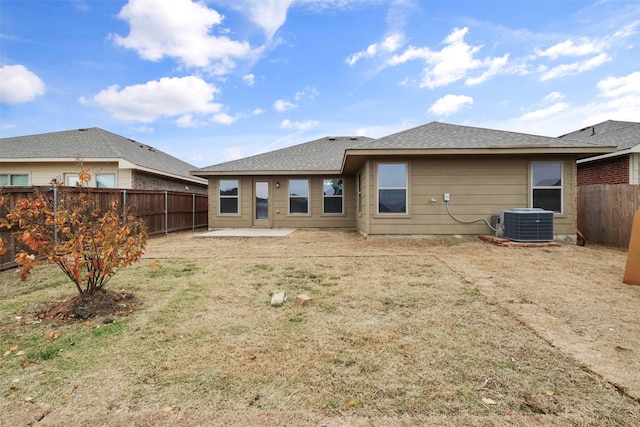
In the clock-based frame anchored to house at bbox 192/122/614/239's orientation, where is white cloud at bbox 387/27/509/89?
The white cloud is roughly at 12 o'clock from the house.

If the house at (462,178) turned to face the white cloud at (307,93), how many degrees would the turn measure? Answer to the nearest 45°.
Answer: approximately 45° to its left

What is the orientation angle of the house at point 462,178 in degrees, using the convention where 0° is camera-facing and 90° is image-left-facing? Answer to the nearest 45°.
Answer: approximately 180°

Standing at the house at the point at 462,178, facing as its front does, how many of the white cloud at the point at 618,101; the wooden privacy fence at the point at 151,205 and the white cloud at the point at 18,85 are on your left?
2

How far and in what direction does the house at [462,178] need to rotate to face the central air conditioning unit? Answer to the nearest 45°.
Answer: approximately 135° to its right

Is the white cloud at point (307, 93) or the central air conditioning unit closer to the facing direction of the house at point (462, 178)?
the white cloud

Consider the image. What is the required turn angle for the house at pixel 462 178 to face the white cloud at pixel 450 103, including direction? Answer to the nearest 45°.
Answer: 0° — it already faces it

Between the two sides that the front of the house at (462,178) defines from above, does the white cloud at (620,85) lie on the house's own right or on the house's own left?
on the house's own right

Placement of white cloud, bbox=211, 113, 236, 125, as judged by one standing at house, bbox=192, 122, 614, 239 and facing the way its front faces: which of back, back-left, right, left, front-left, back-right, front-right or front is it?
front-left

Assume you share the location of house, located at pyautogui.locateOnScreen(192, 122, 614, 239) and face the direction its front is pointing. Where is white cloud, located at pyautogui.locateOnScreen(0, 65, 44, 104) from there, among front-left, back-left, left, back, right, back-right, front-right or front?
left

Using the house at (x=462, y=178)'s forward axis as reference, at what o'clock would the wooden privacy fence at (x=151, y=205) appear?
The wooden privacy fence is roughly at 9 o'clock from the house.

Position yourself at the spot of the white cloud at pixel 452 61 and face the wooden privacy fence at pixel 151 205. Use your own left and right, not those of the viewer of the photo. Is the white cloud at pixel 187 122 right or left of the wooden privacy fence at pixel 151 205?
right

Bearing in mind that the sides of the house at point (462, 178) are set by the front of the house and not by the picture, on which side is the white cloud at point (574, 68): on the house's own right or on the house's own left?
on the house's own right

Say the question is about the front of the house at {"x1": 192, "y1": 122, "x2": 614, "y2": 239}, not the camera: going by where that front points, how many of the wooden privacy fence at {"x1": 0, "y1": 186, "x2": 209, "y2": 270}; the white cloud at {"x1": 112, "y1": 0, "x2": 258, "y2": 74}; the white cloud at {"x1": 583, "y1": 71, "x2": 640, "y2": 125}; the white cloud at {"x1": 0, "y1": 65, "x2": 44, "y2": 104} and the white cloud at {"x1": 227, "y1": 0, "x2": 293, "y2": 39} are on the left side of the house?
4

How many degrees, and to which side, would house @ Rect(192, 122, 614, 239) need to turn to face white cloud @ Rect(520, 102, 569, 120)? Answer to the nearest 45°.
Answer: approximately 45° to its right

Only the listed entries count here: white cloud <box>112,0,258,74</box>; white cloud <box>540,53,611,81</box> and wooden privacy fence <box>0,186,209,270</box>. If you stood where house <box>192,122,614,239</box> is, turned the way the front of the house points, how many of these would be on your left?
2

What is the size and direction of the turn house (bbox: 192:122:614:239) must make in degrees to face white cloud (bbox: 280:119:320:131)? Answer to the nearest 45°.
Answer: approximately 45° to its left
